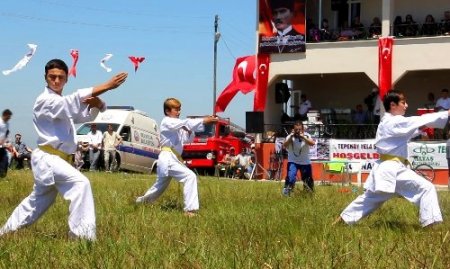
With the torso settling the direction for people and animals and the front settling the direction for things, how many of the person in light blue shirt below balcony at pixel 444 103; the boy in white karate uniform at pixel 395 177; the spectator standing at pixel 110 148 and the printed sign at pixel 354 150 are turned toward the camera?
3

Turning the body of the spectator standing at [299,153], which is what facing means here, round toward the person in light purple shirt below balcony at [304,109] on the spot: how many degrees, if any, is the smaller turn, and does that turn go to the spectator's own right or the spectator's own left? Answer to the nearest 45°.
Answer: approximately 180°

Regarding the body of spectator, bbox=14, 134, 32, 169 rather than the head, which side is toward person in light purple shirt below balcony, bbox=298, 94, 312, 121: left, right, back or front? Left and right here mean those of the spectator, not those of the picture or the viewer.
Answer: left

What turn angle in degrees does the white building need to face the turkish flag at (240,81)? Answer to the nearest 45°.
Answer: approximately 90° to its right

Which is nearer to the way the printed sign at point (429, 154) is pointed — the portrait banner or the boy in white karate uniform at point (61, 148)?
the boy in white karate uniform

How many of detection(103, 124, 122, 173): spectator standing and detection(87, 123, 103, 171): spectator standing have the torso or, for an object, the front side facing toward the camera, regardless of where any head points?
2

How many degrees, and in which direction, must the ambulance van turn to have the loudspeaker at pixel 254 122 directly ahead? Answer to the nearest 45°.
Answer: approximately 135° to its left

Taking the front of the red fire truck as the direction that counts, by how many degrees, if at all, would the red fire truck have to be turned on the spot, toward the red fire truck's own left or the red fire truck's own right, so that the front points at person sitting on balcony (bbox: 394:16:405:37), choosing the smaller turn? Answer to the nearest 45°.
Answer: approximately 135° to the red fire truck's own left

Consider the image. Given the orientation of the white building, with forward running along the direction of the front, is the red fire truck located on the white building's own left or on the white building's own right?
on the white building's own right

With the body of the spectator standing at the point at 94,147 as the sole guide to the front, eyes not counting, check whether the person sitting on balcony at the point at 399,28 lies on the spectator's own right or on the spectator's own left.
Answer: on the spectator's own left

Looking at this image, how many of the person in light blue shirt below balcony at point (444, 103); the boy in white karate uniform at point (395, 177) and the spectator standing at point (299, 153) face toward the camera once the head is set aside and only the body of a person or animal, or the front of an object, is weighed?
2

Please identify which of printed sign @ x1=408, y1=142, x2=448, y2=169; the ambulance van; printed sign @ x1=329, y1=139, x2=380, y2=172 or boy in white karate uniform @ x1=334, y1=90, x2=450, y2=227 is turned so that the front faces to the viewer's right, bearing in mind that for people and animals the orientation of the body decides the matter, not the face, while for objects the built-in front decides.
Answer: the boy in white karate uniform
